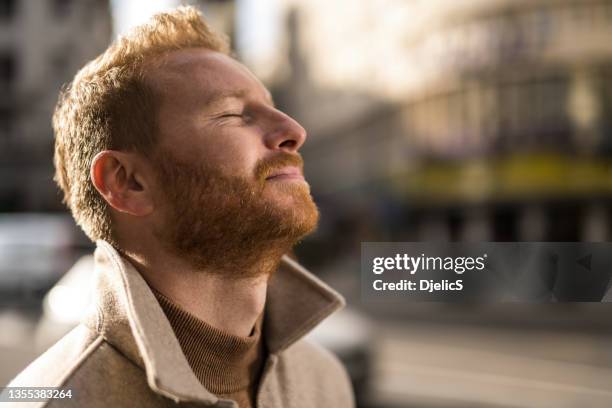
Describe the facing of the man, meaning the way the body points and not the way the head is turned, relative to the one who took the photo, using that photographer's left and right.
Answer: facing the viewer and to the right of the viewer

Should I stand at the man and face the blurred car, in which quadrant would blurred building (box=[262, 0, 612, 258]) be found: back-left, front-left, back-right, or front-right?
front-right

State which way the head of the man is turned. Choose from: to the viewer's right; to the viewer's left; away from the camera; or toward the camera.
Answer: to the viewer's right

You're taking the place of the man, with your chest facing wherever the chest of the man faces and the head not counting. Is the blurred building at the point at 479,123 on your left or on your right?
on your left

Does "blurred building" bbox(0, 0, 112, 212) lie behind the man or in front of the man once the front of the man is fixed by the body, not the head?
behind

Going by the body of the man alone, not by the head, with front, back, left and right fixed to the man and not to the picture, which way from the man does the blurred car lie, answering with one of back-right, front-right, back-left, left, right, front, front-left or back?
back-left
